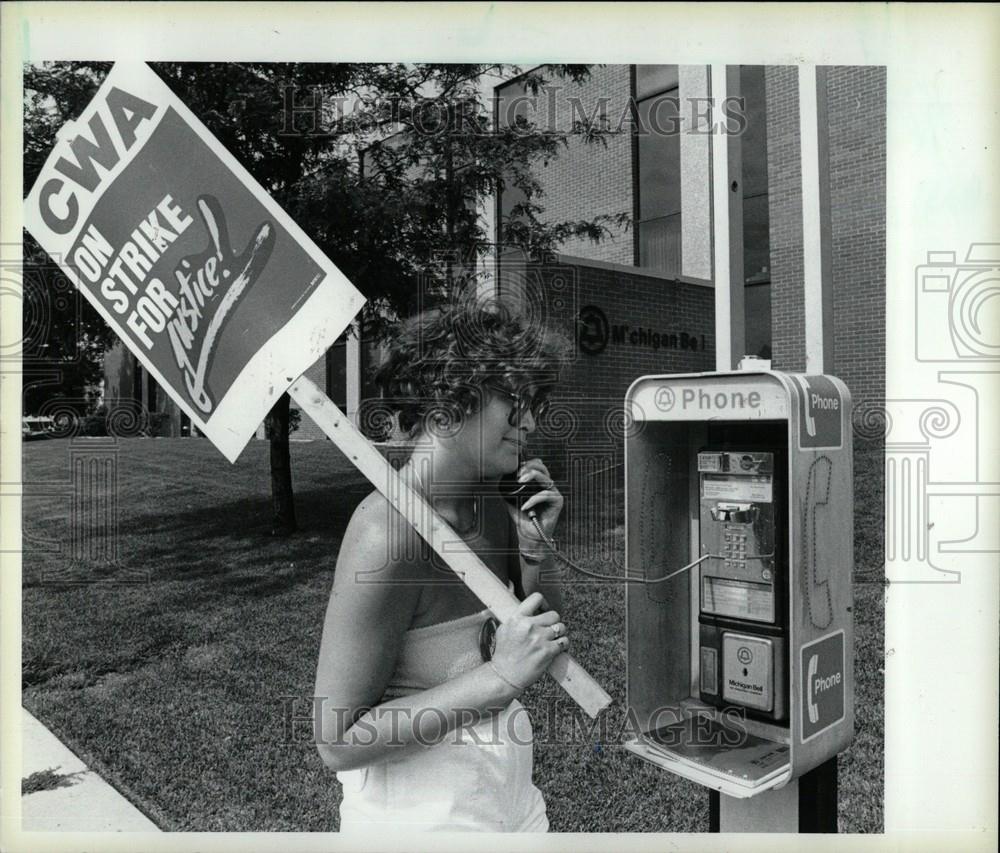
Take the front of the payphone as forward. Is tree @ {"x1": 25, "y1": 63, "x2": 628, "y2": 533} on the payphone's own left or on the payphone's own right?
on the payphone's own right

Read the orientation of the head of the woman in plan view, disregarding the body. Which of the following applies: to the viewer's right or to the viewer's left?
to the viewer's right

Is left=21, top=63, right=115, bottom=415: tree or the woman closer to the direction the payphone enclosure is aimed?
the woman

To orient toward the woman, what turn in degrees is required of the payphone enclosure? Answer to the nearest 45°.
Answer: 0° — it already faces them

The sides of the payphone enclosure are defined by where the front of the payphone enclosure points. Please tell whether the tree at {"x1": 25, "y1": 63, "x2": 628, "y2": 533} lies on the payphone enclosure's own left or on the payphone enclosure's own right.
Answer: on the payphone enclosure's own right

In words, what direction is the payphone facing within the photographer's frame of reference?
facing the viewer and to the left of the viewer
